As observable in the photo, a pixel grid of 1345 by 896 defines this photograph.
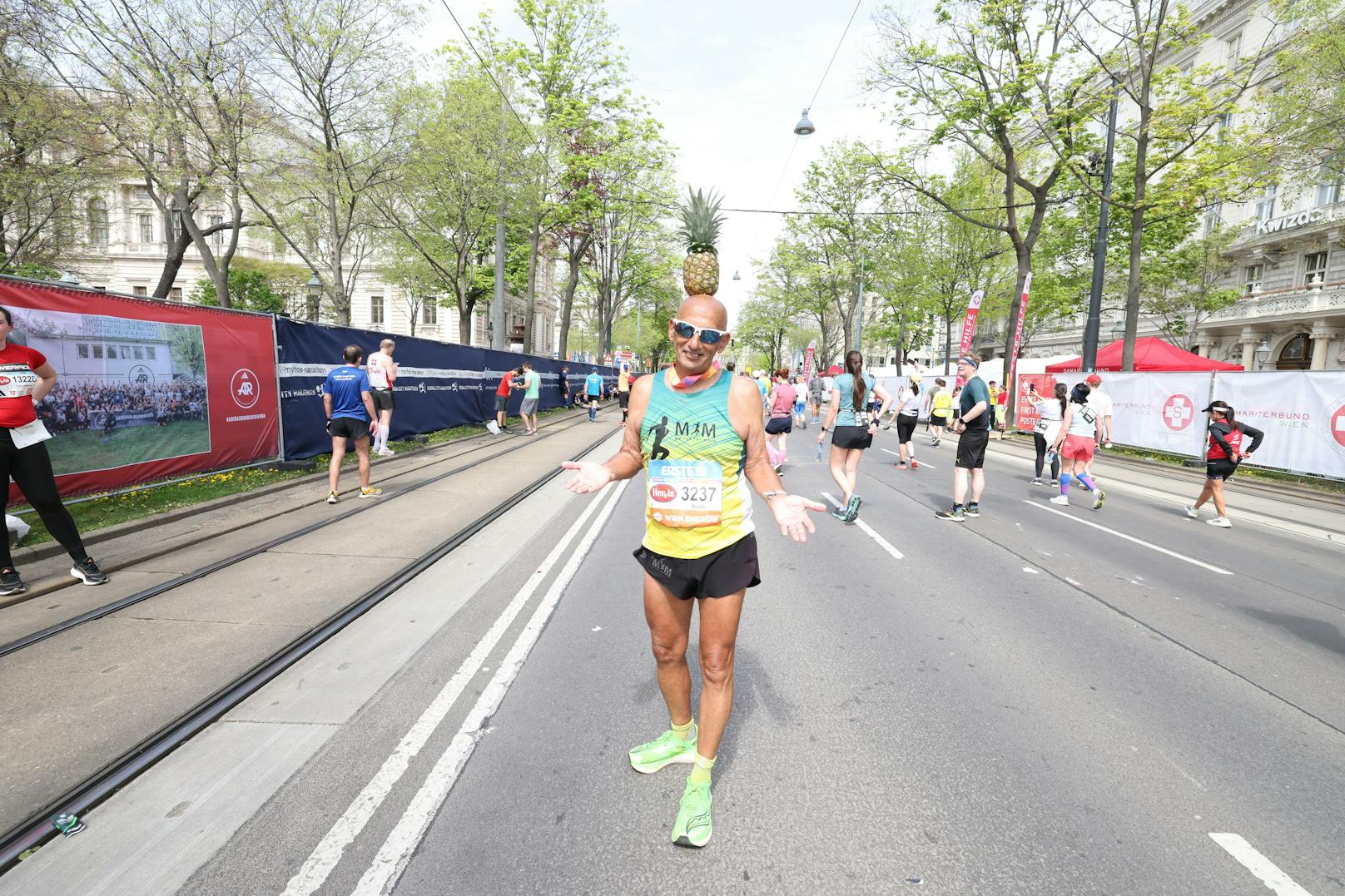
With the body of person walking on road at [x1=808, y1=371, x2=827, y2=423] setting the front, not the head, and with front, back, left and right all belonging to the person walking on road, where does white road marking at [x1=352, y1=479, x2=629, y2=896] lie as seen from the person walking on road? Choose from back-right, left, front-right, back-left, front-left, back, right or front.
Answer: back

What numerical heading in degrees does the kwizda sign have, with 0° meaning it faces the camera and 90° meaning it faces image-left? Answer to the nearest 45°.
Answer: approximately 45°

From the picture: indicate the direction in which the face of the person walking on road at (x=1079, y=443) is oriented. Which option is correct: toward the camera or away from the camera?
away from the camera

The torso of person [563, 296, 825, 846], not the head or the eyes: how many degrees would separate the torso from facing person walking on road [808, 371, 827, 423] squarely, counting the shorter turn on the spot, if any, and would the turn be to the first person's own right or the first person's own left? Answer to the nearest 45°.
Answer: approximately 180°

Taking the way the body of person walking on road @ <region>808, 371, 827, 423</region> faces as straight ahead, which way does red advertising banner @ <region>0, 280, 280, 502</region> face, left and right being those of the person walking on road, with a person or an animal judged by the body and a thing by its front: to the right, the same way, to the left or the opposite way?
to the right

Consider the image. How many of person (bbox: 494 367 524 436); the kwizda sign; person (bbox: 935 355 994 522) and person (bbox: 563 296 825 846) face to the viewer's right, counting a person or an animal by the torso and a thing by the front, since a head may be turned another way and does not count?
1

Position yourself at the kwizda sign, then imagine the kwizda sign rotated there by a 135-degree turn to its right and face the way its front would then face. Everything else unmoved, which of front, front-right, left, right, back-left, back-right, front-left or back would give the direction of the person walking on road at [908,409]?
back

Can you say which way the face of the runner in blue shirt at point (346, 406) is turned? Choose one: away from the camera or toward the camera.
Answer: away from the camera

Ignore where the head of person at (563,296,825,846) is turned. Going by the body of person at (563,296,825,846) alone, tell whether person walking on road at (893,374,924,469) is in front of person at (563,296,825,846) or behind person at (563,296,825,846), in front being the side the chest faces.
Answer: behind

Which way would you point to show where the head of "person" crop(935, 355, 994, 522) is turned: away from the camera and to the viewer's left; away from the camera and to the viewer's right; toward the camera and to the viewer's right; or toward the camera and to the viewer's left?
toward the camera and to the viewer's left

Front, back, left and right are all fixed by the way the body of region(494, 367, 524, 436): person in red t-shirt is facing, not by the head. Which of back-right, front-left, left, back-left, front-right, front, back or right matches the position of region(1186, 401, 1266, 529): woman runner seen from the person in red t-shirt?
front-right

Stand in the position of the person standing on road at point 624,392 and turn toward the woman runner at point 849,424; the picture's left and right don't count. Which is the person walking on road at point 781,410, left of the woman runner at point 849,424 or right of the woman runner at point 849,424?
left

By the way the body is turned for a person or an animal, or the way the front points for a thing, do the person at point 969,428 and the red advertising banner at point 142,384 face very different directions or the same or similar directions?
very different directions
